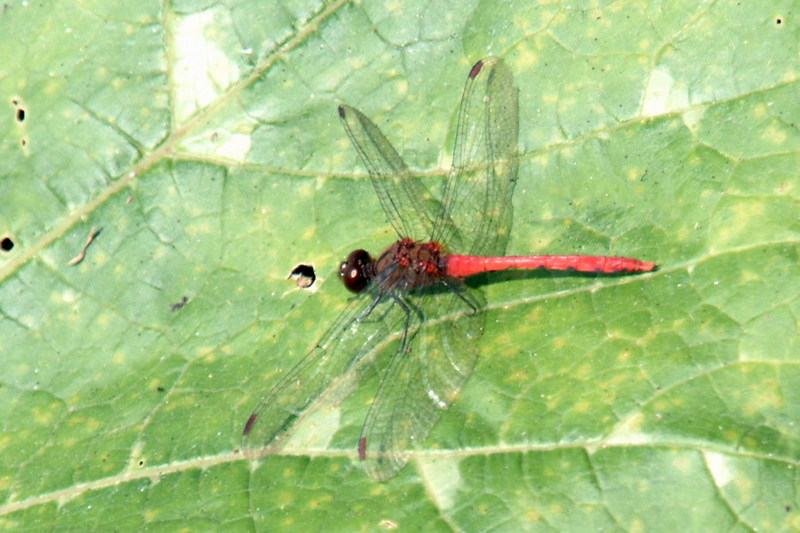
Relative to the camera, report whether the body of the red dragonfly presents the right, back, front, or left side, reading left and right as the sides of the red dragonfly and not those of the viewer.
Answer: left
